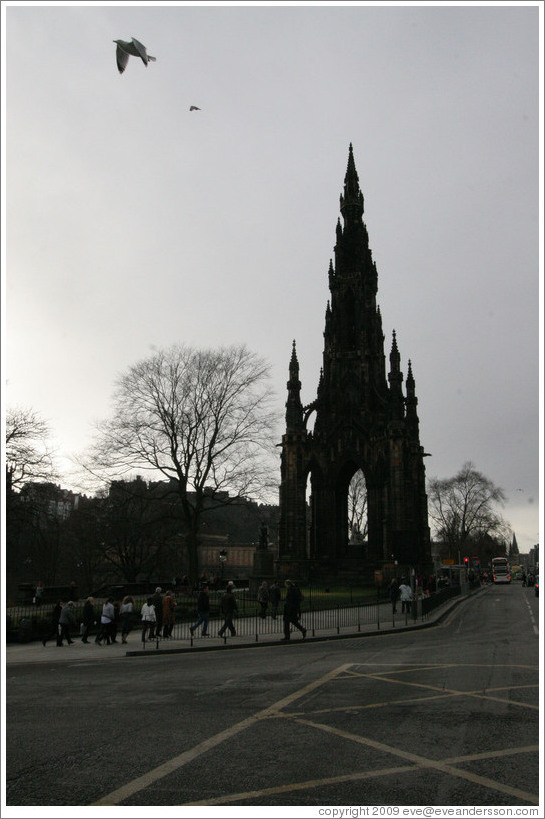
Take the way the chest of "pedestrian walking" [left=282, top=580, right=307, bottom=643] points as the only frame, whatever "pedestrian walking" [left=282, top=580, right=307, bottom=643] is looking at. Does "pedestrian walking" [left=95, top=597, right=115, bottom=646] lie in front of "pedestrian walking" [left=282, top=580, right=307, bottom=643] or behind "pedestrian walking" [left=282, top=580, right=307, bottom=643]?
in front

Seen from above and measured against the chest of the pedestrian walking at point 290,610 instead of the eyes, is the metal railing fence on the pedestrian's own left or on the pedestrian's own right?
on the pedestrian's own right

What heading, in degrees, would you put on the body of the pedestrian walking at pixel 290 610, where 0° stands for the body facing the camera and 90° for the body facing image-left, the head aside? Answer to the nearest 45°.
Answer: approximately 90°

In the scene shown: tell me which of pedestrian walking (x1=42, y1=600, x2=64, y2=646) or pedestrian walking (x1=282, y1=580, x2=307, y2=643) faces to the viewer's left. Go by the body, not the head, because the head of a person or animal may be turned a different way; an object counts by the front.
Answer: pedestrian walking (x1=282, y1=580, x2=307, y2=643)

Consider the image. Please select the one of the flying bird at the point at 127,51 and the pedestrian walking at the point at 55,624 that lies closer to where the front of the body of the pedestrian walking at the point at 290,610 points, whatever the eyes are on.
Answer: the pedestrian walking
